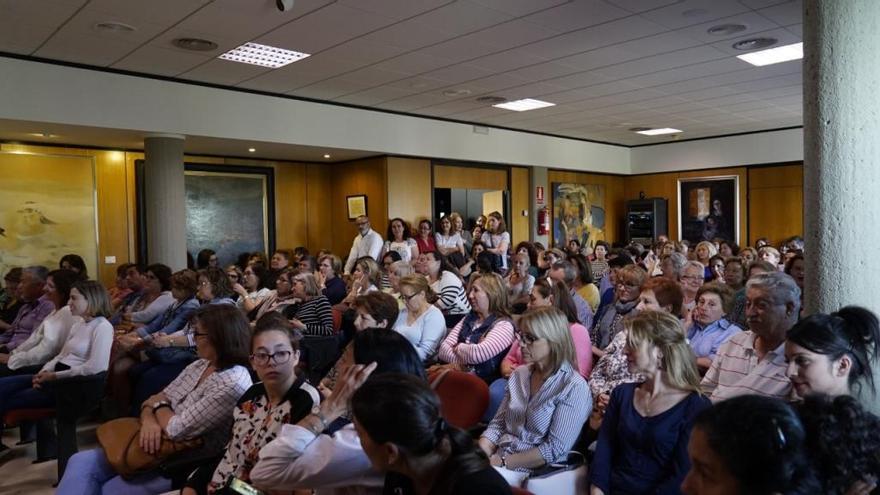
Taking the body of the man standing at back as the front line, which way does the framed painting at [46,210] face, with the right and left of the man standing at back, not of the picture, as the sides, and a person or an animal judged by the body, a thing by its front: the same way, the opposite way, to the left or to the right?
to the left

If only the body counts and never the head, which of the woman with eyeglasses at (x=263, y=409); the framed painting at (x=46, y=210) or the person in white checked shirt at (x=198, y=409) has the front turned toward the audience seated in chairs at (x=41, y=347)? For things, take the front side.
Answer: the framed painting

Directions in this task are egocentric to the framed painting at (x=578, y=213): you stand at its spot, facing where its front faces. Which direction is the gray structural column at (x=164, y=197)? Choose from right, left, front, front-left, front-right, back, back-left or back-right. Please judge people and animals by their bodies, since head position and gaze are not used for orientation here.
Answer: right

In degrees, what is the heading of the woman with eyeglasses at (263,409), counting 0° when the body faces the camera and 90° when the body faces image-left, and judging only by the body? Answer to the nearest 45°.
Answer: approximately 45°

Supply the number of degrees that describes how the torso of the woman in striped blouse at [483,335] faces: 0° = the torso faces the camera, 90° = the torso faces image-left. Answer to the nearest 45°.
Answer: approximately 45°
